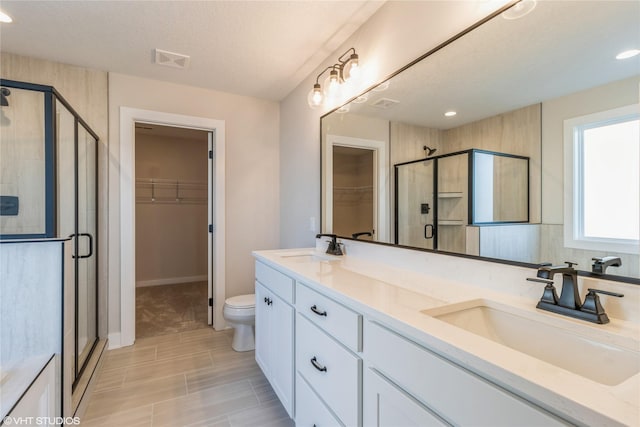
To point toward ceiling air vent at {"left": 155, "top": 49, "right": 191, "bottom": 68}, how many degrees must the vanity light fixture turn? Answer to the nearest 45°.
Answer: approximately 45° to its right

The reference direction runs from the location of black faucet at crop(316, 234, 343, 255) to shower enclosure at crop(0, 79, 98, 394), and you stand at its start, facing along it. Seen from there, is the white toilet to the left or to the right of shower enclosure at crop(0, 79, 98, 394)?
right

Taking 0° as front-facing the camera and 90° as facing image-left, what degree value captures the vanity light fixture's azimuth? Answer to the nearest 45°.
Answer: approximately 45°

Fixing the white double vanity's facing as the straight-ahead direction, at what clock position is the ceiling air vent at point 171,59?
The ceiling air vent is roughly at 2 o'clock from the white double vanity.

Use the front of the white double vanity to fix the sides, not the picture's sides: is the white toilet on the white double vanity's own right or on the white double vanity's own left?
on the white double vanity's own right

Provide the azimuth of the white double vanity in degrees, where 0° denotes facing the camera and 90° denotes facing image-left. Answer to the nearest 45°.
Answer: approximately 45°
